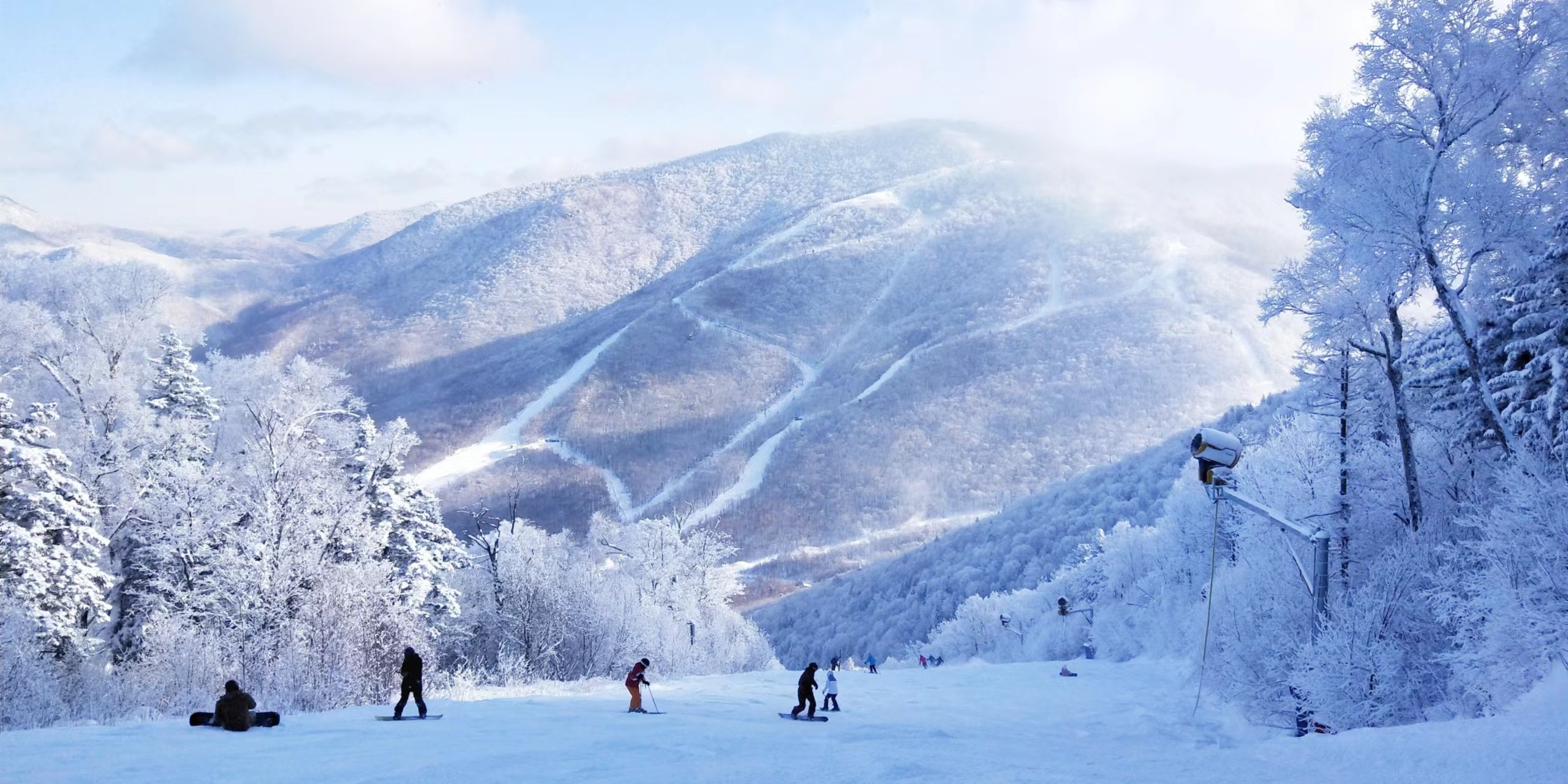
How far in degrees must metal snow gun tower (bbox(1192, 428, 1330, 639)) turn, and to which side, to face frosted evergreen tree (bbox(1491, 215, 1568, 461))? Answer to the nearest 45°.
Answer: approximately 180°

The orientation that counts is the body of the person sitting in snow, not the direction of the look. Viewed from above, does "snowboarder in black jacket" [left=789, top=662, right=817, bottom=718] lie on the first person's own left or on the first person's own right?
on the first person's own right

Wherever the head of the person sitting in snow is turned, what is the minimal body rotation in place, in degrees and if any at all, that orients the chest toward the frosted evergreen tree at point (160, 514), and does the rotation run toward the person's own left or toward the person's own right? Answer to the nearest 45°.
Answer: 0° — they already face it

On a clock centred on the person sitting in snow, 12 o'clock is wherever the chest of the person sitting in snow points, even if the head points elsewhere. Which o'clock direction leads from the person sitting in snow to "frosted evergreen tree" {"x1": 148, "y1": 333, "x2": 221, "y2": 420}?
The frosted evergreen tree is roughly at 12 o'clock from the person sitting in snow.

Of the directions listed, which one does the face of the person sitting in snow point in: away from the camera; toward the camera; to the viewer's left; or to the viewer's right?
away from the camera

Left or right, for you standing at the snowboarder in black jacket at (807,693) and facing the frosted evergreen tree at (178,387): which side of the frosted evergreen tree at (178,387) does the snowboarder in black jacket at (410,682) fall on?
left

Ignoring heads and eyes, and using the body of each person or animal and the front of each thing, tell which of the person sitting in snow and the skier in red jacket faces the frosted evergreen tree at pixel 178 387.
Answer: the person sitting in snow

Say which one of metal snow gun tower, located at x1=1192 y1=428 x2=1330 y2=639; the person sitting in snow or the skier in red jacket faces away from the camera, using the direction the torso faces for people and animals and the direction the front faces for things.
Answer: the person sitting in snow

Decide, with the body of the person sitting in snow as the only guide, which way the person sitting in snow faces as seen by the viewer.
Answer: away from the camera

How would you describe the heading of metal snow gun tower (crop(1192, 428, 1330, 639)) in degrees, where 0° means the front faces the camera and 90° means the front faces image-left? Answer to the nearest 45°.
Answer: approximately 45°
